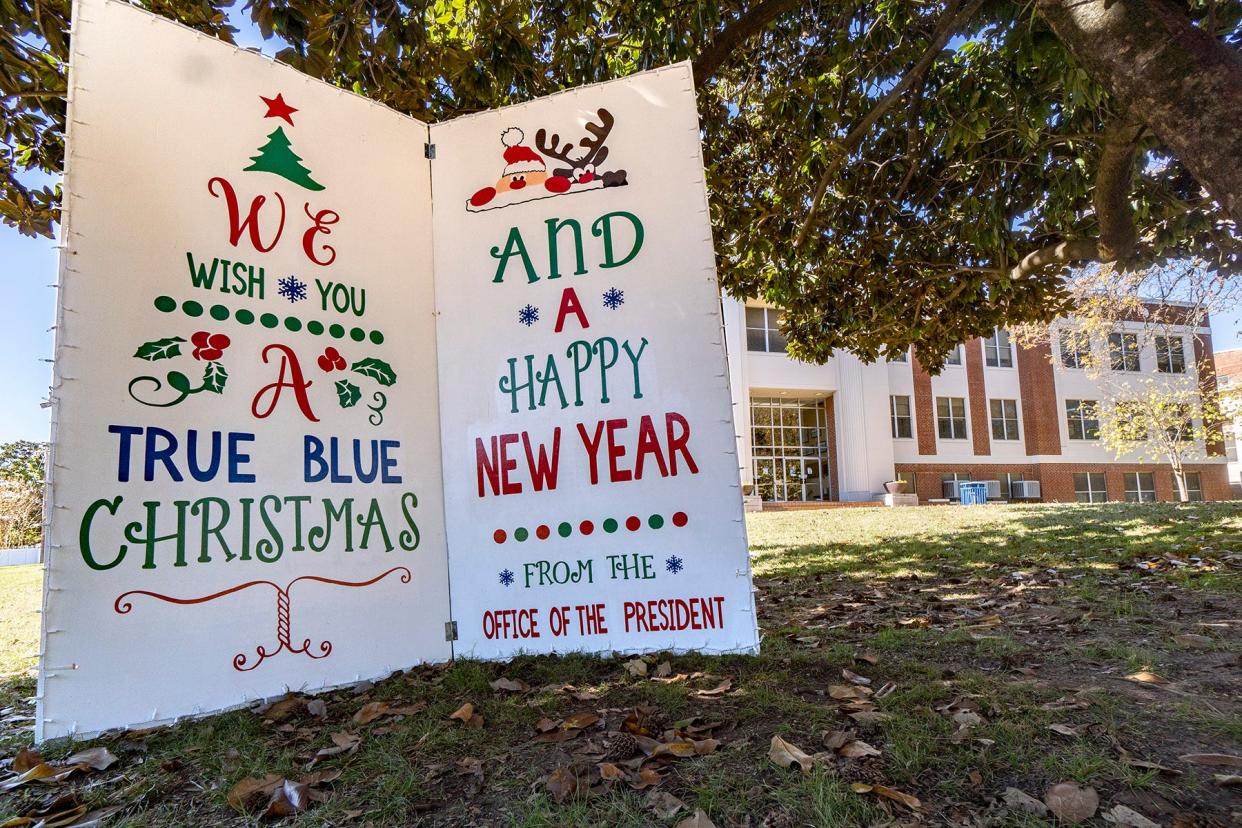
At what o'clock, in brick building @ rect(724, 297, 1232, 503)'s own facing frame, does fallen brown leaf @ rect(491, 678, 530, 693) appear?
The fallen brown leaf is roughly at 12 o'clock from the brick building.

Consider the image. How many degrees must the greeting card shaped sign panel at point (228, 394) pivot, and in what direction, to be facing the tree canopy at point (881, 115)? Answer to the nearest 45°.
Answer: approximately 45° to its left

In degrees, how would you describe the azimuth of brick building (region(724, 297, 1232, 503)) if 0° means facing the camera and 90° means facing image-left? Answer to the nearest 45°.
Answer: approximately 0°

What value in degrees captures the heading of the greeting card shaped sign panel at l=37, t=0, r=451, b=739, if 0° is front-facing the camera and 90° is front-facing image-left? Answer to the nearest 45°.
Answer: approximately 315°

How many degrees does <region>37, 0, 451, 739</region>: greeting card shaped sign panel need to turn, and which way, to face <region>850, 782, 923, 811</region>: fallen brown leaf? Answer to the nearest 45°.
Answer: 0° — it already faces it

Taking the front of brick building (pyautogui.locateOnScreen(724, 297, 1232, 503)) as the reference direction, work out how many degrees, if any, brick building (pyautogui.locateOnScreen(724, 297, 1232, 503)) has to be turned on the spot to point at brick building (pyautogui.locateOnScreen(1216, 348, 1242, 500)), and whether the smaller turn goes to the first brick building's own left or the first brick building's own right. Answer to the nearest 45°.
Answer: approximately 135° to the first brick building's own left
